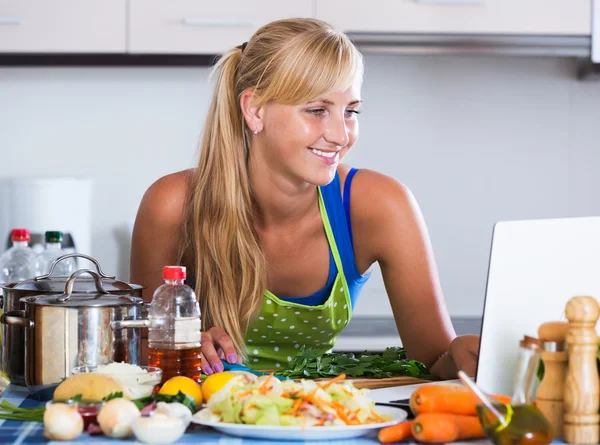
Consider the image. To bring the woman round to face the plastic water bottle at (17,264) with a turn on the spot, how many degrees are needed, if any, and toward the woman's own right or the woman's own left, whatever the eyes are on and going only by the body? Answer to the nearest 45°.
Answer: approximately 135° to the woman's own right

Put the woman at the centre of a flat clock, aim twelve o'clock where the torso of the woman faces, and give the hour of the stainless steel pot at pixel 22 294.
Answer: The stainless steel pot is roughly at 1 o'clock from the woman.

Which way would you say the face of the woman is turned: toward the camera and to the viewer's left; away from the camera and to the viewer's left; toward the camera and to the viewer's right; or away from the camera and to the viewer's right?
toward the camera and to the viewer's right

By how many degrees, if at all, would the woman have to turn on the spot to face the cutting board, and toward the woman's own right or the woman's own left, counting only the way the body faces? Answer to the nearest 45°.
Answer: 0° — they already face it

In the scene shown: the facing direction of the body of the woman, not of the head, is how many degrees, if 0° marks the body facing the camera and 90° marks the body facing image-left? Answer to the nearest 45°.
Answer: approximately 0°

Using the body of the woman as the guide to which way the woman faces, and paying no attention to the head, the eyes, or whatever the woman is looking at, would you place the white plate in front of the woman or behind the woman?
in front

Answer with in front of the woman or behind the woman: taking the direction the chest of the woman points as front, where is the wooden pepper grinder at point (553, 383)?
in front

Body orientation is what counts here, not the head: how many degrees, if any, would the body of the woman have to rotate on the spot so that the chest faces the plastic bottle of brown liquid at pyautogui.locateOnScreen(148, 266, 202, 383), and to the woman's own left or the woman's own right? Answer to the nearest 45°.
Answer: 0° — they already face it

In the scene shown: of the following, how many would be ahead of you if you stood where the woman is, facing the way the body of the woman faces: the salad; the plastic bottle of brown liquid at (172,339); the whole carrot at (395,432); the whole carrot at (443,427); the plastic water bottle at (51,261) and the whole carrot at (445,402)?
5

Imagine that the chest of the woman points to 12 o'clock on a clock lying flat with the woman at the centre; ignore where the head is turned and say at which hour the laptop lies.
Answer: The laptop is roughly at 11 o'clock from the woman.

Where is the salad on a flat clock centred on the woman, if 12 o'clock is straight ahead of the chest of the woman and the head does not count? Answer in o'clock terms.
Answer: The salad is roughly at 12 o'clock from the woman.
